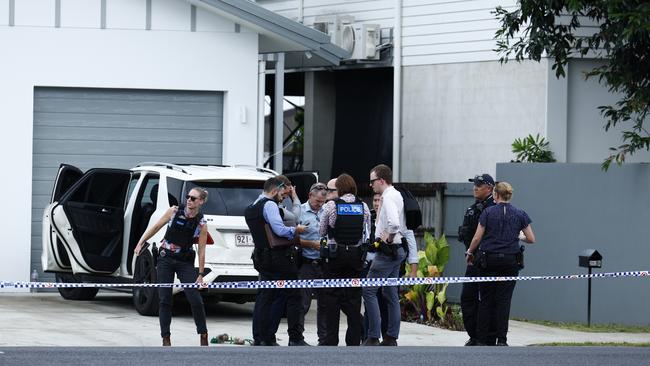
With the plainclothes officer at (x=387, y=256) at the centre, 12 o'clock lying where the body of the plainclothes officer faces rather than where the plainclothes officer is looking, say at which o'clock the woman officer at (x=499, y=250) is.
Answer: The woman officer is roughly at 6 o'clock from the plainclothes officer.

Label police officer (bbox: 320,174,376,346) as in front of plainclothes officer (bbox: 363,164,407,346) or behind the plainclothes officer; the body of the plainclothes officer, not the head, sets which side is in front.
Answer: in front

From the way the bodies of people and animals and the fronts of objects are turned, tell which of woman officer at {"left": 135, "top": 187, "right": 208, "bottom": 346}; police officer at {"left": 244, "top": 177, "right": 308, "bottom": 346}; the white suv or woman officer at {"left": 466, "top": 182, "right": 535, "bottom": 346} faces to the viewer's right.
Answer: the police officer

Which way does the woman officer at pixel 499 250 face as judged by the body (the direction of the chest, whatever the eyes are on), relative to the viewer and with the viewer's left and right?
facing away from the viewer

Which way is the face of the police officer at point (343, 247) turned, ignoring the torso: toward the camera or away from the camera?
away from the camera

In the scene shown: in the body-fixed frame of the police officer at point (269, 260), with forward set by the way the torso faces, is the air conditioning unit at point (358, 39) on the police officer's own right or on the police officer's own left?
on the police officer's own left

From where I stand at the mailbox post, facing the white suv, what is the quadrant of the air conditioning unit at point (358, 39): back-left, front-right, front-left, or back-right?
front-right

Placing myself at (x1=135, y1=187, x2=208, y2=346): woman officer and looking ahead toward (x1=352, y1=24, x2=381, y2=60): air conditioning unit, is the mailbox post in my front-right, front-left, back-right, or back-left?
front-right

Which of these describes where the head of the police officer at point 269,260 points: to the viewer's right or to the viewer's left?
to the viewer's right

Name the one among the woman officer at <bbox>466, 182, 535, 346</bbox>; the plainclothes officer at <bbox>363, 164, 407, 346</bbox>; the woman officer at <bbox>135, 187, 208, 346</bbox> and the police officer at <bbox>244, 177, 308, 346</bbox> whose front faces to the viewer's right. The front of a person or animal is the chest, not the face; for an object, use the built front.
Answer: the police officer

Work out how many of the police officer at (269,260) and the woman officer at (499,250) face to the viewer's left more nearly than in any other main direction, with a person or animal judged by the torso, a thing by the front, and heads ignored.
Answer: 0

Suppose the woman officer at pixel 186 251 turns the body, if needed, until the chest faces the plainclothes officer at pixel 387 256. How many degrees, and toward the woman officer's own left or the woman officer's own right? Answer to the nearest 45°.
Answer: approximately 135° to the woman officer's own left
